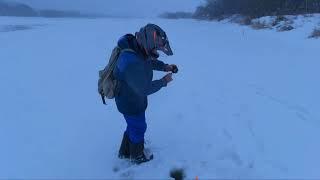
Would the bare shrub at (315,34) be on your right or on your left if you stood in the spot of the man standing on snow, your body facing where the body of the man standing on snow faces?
on your left

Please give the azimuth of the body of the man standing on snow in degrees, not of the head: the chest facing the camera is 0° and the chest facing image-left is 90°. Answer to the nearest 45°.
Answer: approximately 270°

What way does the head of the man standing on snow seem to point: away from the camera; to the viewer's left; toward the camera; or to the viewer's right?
to the viewer's right

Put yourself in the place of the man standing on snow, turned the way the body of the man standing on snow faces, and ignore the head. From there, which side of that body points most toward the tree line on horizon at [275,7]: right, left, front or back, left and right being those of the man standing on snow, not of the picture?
left
